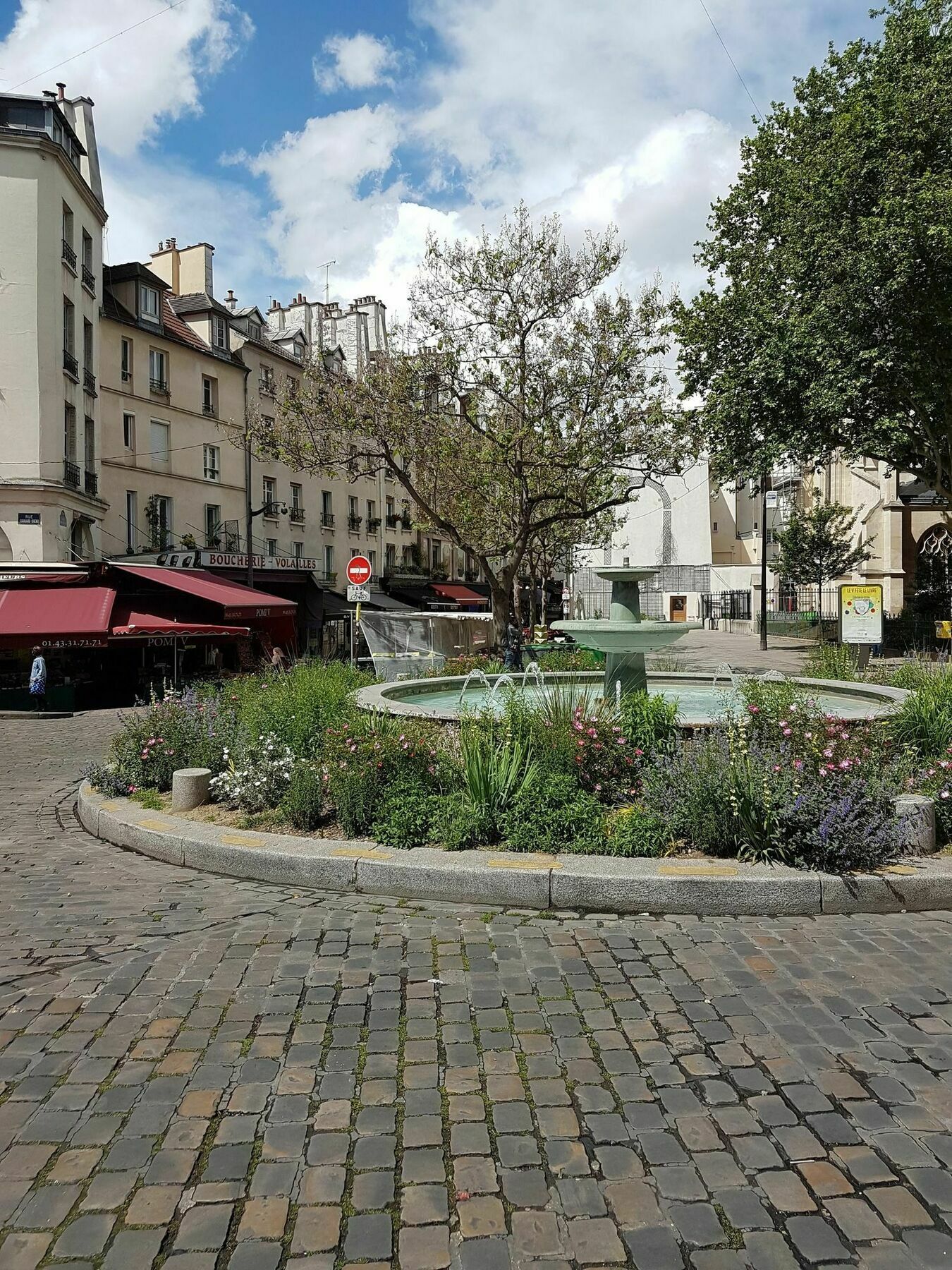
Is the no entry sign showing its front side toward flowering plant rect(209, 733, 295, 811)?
yes

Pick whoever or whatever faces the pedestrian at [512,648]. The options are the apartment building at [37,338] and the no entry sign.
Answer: the apartment building

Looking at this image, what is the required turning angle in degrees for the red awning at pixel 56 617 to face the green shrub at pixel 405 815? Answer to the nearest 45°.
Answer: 0° — it already faces it

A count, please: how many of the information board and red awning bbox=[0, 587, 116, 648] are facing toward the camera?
2

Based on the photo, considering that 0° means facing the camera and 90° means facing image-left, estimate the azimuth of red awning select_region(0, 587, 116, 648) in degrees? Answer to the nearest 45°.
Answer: approximately 0°

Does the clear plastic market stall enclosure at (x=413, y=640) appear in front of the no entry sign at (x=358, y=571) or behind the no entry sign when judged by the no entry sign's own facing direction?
behind

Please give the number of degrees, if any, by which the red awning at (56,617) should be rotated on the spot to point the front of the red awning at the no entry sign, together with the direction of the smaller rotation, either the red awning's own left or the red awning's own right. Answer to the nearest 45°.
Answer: approximately 45° to the red awning's own left

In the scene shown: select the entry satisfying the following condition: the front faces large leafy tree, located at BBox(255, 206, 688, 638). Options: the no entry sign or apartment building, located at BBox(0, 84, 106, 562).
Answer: the apartment building

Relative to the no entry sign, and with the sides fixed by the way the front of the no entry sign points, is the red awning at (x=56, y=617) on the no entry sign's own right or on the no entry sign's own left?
on the no entry sign's own right

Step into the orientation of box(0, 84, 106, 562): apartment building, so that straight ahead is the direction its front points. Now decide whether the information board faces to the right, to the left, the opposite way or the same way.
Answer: to the right

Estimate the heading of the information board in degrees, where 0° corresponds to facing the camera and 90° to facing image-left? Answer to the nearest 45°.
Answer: approximately 0°

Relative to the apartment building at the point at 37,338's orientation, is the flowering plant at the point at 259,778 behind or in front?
in front

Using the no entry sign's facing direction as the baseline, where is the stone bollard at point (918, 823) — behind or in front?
in front

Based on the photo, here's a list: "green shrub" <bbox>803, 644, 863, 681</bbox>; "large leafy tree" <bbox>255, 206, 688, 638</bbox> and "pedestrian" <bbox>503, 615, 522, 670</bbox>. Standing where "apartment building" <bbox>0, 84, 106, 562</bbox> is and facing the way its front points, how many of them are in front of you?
3
